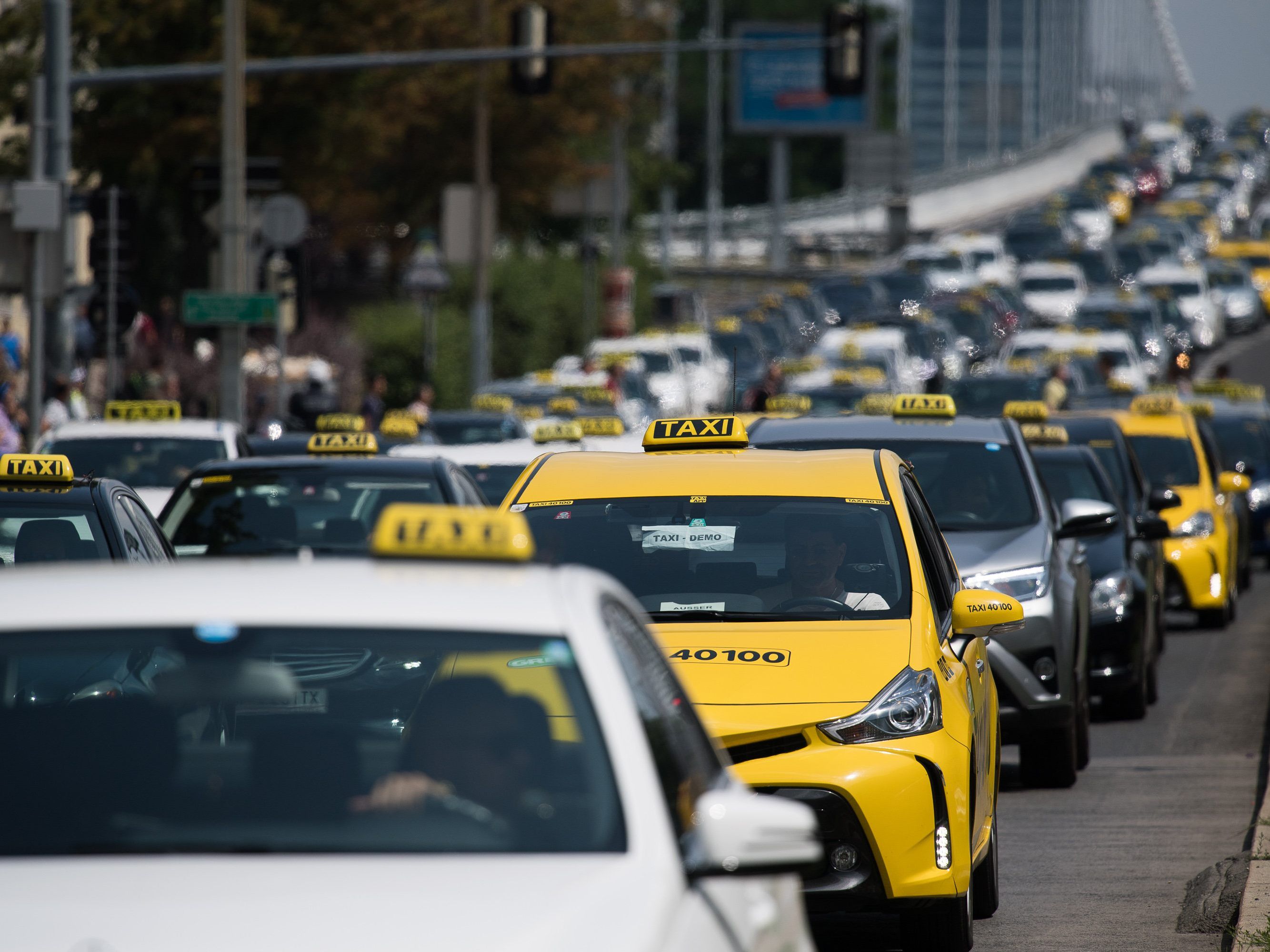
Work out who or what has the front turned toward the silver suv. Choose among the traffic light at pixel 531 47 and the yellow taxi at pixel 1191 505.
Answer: the yellow taxi

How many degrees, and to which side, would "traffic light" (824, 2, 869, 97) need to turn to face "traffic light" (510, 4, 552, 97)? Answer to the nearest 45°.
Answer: approximately 135° to its left

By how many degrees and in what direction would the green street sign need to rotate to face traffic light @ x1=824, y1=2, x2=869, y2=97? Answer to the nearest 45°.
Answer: approximately 135° to its left

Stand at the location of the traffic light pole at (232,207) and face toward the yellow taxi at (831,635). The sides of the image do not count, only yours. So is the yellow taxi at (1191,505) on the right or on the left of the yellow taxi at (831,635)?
left

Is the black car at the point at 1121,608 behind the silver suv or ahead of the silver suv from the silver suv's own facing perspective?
behind

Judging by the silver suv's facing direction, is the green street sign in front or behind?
behind

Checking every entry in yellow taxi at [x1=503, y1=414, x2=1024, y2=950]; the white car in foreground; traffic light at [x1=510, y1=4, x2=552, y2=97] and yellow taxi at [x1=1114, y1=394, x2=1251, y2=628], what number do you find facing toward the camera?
3

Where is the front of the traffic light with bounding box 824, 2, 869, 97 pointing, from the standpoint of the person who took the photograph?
facing away from the viewer

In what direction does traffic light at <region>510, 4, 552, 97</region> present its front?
away from the camera
